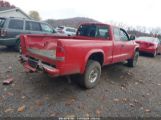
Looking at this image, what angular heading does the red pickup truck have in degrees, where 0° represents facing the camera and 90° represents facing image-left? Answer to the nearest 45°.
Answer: approximately 225°

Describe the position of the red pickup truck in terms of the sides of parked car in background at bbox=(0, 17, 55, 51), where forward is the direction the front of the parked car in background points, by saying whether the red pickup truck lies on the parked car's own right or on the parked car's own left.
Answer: on the parked car's own right

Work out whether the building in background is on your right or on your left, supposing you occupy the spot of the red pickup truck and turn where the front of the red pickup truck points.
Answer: on your left

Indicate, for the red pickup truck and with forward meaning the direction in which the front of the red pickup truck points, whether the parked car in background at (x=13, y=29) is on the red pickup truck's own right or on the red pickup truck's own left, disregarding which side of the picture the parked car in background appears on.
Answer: on the red pickup truck's own left

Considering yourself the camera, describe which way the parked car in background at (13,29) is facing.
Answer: facing away from the viewer and to the right of the viewer
